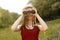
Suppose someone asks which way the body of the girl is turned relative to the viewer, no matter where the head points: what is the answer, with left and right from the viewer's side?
facing the viewer
